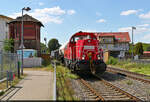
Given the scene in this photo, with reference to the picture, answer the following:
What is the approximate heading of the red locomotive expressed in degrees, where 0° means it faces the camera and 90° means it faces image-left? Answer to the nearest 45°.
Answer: approximately 315°

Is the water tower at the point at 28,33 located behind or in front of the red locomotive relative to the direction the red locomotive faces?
behind

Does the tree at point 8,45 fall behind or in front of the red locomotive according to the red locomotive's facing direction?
behind
